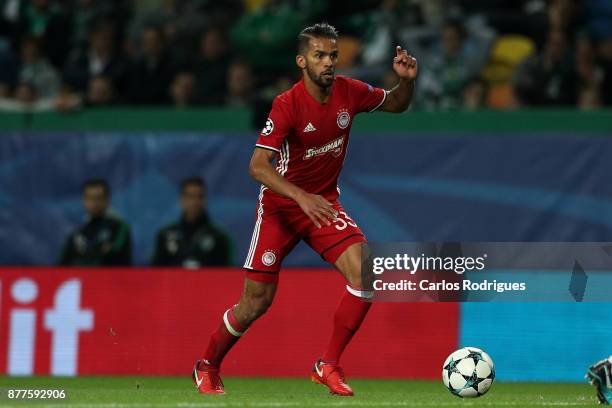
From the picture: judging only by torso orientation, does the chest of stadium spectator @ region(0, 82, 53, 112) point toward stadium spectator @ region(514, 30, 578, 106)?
no

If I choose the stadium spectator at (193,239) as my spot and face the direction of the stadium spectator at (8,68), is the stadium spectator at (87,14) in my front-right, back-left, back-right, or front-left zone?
front-right

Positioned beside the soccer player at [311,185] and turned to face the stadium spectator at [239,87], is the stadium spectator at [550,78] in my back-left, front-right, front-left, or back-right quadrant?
front-right

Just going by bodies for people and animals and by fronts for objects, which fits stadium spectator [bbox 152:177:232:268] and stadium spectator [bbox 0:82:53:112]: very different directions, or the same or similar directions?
same or similar directions

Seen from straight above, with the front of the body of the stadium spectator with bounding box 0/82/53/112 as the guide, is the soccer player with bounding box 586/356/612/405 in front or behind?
in front

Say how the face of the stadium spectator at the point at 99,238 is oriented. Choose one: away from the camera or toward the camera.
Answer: toward the camera

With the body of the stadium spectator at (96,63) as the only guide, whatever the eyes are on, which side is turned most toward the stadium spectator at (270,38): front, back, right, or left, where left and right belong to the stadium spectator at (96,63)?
left

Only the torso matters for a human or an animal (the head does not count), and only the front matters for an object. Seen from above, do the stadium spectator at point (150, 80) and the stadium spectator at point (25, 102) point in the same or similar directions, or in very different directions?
same or similar directions

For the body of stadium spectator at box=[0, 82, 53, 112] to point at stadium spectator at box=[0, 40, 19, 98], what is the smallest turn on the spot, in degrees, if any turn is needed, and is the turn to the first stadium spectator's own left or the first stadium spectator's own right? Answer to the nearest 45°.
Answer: approximately 180°

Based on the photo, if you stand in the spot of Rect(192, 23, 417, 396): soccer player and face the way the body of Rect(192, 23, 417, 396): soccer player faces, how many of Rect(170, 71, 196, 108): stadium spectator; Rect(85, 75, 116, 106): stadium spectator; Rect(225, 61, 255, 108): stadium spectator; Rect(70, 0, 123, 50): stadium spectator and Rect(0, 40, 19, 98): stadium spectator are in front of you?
0

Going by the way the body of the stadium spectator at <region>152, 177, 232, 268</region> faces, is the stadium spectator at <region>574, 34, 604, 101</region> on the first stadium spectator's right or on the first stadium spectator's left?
on the first stadium spectator's left

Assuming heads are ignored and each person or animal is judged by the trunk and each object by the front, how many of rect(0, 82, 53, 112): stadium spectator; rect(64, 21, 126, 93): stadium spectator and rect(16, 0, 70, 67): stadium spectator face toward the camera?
3

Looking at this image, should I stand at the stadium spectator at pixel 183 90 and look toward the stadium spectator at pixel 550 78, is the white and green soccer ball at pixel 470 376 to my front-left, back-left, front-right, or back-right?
front-right

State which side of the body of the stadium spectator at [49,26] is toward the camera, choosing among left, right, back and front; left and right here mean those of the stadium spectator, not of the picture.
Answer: front

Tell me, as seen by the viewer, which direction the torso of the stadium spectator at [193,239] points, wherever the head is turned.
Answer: toward the camera

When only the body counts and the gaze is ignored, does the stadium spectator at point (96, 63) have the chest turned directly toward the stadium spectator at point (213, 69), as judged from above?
no

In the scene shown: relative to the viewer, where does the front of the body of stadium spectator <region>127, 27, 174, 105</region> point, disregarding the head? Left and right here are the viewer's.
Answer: facing the viewer
